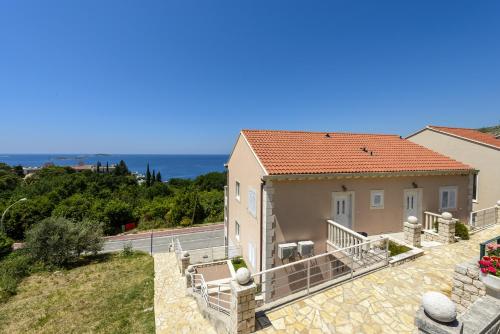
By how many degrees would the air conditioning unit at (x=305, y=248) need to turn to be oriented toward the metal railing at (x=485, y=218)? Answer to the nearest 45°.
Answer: approximately 90° to its left

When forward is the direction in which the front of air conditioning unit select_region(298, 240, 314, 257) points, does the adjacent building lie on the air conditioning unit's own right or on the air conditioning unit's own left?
on the air conditioning unit's own left

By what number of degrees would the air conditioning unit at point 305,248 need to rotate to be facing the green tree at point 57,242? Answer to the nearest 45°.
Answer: approximately 135° to its right

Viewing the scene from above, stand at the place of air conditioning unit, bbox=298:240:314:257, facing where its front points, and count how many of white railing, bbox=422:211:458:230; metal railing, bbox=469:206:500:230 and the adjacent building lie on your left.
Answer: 3

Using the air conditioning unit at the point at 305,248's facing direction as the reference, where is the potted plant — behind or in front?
in front

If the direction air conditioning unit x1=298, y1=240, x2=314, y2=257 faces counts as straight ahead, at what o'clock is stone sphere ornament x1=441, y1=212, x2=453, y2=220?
The stone sphere ornament is roughly at 10 o'clock from the air conditioning unit.

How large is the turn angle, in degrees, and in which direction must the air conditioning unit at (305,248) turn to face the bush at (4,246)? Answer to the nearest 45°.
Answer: approximately 135° to its right

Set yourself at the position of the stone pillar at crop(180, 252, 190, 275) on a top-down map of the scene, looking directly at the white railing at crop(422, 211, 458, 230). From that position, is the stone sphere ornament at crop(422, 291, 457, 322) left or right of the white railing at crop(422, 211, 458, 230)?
right

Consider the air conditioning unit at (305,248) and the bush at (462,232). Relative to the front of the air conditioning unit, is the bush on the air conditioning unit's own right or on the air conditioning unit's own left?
on the air conditioning unit's own left

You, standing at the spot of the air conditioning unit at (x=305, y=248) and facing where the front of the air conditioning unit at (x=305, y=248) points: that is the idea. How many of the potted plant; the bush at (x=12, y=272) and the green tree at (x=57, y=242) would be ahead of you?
1

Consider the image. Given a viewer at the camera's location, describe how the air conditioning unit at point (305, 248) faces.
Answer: facing the viewer and to the right of the viewer

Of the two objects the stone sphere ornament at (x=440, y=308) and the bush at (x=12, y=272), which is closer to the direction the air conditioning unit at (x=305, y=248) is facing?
the stone sphere ornament
